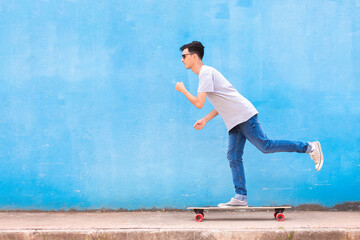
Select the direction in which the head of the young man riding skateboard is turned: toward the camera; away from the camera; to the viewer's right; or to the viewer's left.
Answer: to the viewer's left

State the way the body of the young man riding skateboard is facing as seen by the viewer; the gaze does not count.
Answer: to the viewer's left
